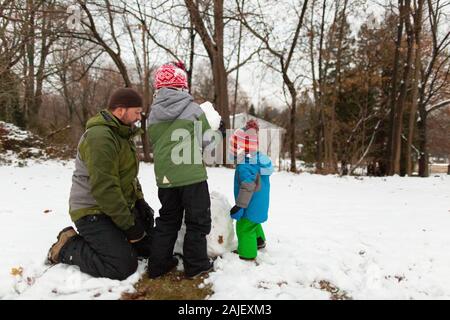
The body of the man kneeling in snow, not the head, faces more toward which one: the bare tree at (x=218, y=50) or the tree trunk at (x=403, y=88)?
the tree trunk

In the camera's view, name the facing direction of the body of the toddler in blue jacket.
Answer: to the viewer's left

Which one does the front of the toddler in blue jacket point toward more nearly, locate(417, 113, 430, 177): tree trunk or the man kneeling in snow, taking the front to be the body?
the man kneeling in snow

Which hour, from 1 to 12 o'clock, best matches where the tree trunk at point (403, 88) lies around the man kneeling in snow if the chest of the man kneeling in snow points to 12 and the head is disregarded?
The tree trunk is roughly at 11 o'clock from the man kneeling in snow.

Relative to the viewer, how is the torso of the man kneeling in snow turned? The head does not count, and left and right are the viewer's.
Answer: facing to the right of the viewer

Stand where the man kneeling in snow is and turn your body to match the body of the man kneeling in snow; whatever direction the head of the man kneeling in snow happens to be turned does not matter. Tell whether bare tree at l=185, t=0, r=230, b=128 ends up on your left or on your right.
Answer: on your left

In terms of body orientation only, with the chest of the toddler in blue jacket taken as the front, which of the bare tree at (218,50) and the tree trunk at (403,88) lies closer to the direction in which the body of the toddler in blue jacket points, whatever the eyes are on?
the bare tree

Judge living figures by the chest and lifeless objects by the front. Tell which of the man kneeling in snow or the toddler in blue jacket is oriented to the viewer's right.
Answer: the man kneeling in snow

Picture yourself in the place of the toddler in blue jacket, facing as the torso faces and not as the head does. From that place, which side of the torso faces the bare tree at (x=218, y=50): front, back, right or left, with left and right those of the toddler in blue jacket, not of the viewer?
right

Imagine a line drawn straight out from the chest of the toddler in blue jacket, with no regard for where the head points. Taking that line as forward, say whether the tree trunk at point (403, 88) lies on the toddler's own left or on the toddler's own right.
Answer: on the toddler's own right

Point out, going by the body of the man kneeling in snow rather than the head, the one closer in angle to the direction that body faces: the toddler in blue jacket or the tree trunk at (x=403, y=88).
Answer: the toddler in blue jacket

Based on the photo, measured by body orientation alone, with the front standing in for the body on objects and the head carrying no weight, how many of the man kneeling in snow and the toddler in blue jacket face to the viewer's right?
1

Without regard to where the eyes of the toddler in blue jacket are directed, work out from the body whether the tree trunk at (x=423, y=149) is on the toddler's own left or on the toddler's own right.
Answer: on the toddler's own right

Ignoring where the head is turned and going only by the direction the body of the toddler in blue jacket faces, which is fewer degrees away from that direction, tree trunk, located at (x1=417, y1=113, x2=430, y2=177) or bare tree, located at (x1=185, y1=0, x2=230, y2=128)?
the bare tree

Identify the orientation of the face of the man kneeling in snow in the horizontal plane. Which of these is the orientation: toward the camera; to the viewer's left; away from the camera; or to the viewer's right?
to the viewer's right
